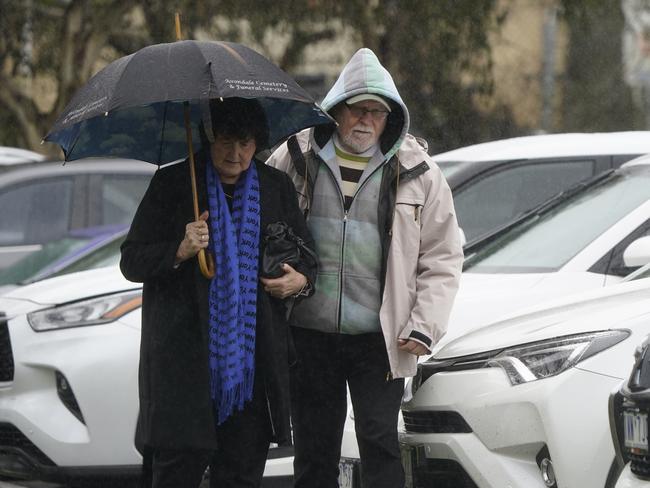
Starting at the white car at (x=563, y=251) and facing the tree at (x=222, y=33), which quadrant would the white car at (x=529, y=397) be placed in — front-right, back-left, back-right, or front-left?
back-left

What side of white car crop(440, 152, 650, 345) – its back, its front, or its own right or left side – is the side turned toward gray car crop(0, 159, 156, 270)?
right

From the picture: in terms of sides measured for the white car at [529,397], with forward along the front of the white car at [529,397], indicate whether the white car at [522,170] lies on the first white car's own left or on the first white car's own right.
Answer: on the first white car's own right

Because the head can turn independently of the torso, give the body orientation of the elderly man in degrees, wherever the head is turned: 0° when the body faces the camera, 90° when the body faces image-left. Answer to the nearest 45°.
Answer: approximately 0°

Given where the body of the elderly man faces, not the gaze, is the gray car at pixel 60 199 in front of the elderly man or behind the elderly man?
behind

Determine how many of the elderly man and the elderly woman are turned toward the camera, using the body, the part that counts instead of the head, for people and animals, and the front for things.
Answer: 2

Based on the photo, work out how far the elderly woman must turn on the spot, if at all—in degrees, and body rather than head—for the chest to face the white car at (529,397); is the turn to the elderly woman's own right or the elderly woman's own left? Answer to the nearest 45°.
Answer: approximately 90° to the elderly woman's own left

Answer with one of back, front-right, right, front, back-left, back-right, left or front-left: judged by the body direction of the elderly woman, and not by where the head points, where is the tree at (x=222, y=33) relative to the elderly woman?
back

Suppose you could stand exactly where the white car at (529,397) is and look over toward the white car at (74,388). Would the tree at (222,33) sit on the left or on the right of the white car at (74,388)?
right

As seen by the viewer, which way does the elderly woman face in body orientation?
toward the camera
